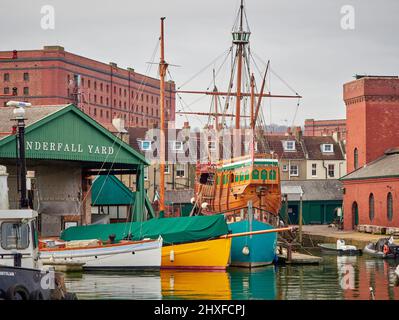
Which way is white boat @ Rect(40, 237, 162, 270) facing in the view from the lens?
facing to the right of the viewer
